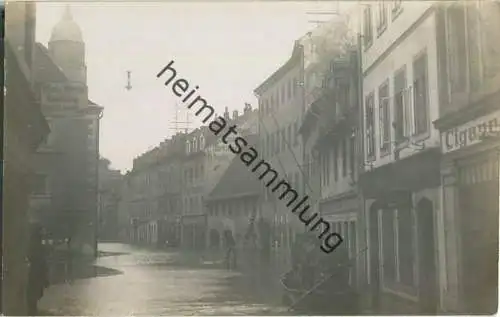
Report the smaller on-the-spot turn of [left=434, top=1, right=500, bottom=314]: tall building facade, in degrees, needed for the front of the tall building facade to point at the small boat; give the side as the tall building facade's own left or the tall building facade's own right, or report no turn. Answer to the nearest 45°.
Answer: approximately 45° to the tall building facade's own right

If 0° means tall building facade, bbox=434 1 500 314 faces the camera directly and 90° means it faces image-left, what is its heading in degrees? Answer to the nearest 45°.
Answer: approximately 45°
